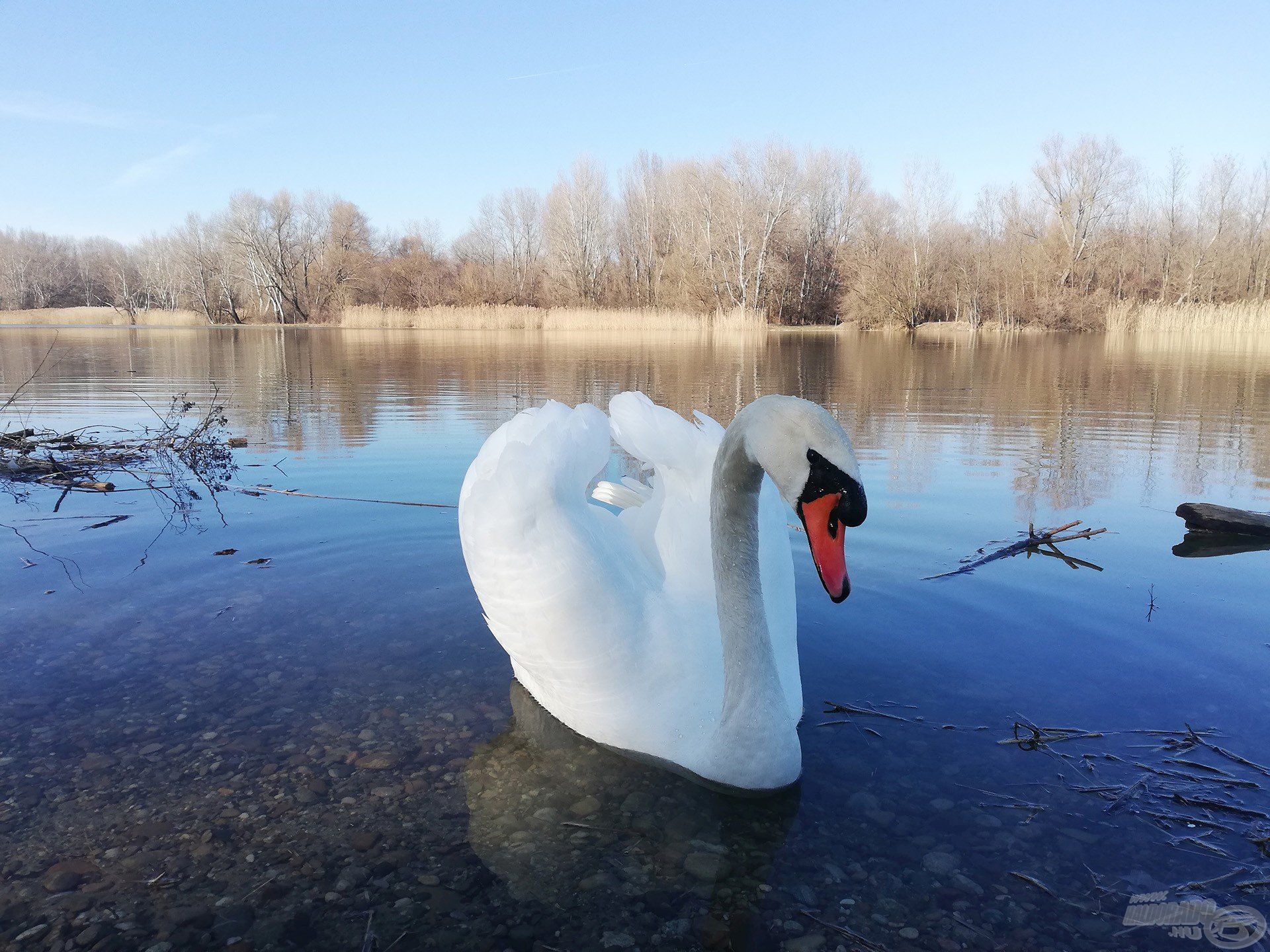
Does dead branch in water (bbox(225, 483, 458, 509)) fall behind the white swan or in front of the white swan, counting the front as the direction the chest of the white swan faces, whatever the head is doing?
behind

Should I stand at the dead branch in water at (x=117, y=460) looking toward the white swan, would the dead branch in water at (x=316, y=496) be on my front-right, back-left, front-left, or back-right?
front-left

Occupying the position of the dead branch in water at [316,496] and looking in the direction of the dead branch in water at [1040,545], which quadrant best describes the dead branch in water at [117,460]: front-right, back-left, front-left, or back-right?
back-left

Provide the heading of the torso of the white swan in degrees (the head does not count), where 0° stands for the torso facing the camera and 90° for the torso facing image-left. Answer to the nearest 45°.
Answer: approximately 315°

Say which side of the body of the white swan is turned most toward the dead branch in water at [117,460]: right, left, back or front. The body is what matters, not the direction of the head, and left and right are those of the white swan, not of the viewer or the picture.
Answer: back

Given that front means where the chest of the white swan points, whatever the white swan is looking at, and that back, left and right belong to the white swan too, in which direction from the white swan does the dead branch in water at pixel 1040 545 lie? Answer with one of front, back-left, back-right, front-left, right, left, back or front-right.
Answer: left

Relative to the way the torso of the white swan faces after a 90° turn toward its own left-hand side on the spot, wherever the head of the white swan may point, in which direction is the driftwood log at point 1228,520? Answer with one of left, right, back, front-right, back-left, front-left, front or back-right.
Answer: front
